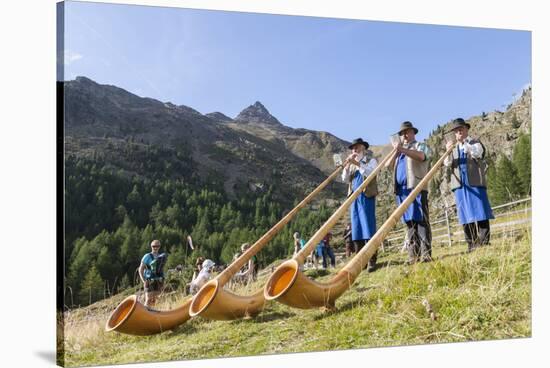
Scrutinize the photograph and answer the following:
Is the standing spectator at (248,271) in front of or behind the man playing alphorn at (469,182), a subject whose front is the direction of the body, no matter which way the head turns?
in front

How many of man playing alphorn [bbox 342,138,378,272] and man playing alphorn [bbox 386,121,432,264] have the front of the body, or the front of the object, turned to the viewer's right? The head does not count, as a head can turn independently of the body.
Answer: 0

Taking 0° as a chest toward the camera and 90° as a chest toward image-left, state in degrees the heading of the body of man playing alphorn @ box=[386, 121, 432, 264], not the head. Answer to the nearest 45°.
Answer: approximately 45°

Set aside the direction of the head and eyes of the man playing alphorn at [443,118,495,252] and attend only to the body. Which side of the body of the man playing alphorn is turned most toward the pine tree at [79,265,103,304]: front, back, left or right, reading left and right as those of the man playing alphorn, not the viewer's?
right

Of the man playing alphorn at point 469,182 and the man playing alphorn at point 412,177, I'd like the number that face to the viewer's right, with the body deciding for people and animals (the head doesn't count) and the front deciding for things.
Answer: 0

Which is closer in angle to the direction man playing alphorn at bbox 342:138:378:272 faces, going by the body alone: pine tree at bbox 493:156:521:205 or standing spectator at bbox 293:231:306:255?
the standing spectator

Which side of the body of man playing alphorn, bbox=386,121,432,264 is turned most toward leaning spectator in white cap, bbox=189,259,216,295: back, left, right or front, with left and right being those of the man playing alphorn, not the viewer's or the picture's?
right
